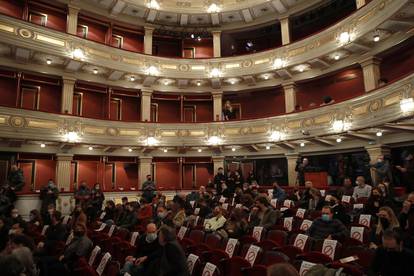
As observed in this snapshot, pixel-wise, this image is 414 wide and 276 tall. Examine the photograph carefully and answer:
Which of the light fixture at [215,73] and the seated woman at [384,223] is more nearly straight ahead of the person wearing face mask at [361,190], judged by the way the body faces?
the seated woman

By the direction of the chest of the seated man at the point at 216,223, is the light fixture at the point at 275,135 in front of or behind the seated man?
behind

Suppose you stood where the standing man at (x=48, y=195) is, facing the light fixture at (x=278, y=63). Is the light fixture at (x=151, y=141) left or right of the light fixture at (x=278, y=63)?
left

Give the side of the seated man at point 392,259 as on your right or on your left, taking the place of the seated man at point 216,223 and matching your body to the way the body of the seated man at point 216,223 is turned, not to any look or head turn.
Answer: on your left

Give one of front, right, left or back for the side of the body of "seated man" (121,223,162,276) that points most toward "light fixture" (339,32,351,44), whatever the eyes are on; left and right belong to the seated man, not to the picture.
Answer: back

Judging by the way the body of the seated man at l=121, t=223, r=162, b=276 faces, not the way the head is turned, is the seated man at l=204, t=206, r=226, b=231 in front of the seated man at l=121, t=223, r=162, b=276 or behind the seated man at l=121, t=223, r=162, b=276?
behind

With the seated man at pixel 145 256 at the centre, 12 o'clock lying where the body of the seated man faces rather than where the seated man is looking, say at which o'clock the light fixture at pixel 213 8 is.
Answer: The light fixture is roughly at 5 o'clock from the seated man.

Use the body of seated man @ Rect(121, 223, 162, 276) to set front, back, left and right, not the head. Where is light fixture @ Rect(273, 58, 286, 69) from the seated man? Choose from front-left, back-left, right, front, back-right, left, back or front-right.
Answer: back

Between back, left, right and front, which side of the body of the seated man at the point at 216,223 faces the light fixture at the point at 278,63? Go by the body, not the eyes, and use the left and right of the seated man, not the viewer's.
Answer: back
